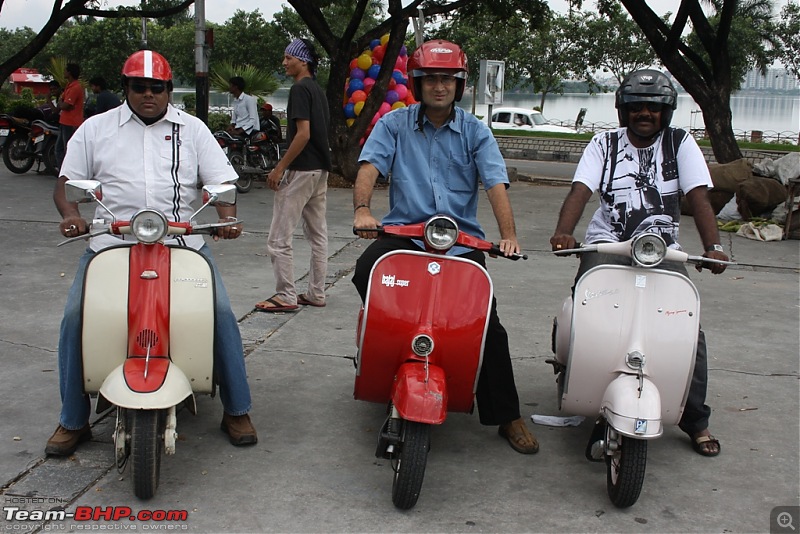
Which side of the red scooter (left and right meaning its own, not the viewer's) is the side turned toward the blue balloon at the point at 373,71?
back

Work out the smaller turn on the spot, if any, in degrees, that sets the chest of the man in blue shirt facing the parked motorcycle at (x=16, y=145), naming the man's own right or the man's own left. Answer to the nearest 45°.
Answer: approximately 135° to the man's own right

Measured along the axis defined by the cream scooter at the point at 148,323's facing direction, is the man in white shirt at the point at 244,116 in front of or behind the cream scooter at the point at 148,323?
behind

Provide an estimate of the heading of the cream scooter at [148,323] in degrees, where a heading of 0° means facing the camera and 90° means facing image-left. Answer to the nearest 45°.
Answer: approximately 0°

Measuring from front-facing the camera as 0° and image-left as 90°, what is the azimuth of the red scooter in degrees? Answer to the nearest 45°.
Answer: approximately 0°

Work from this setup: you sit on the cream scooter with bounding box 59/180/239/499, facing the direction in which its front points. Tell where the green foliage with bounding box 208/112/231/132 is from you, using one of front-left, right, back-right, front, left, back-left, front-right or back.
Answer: back

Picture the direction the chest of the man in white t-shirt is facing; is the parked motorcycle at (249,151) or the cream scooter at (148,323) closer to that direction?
the cream scooter

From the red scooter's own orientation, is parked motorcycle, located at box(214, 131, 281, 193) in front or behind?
behind
